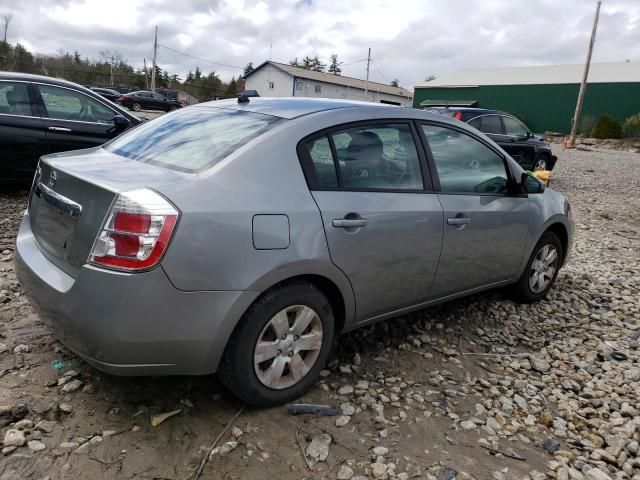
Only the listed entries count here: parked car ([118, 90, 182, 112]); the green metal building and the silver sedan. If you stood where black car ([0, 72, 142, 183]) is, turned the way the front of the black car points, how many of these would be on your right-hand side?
1

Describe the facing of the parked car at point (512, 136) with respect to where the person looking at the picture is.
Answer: facing away from the viewer and to the right of the viewer

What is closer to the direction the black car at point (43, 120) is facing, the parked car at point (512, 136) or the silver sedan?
the parked car

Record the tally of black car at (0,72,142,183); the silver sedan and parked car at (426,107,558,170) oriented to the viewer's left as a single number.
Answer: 0

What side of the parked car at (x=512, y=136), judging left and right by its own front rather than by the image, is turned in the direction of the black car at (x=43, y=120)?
back

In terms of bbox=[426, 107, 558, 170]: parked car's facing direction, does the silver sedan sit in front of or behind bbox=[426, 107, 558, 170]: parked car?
behind

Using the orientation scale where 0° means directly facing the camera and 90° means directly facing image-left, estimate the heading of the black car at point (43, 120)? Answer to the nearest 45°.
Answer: approximately 270°

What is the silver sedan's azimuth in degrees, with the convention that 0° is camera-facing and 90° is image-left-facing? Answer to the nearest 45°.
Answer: approximately 225°

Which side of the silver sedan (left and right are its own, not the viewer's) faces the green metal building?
front

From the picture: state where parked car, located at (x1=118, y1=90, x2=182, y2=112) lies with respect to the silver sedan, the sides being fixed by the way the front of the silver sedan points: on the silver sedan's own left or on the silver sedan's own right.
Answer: on the silver sedan's own left

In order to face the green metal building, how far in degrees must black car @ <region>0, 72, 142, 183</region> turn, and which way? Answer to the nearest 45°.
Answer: approximately 45° to its left

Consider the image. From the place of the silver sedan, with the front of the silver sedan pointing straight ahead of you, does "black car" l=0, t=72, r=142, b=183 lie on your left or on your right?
on your left

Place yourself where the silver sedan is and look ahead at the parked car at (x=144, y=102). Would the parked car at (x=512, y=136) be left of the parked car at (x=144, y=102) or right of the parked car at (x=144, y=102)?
right

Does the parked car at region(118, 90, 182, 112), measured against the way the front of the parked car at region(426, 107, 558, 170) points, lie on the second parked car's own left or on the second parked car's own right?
on the second parked car's own left

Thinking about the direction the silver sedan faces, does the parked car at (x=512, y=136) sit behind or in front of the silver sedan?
in front

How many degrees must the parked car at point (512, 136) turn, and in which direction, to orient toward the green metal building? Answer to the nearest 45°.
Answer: approximately 45° to its left

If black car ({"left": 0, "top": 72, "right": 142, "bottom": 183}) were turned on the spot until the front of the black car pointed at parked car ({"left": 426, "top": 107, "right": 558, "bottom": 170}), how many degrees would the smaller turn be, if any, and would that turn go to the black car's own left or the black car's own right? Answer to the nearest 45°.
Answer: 0° — it already faces it
